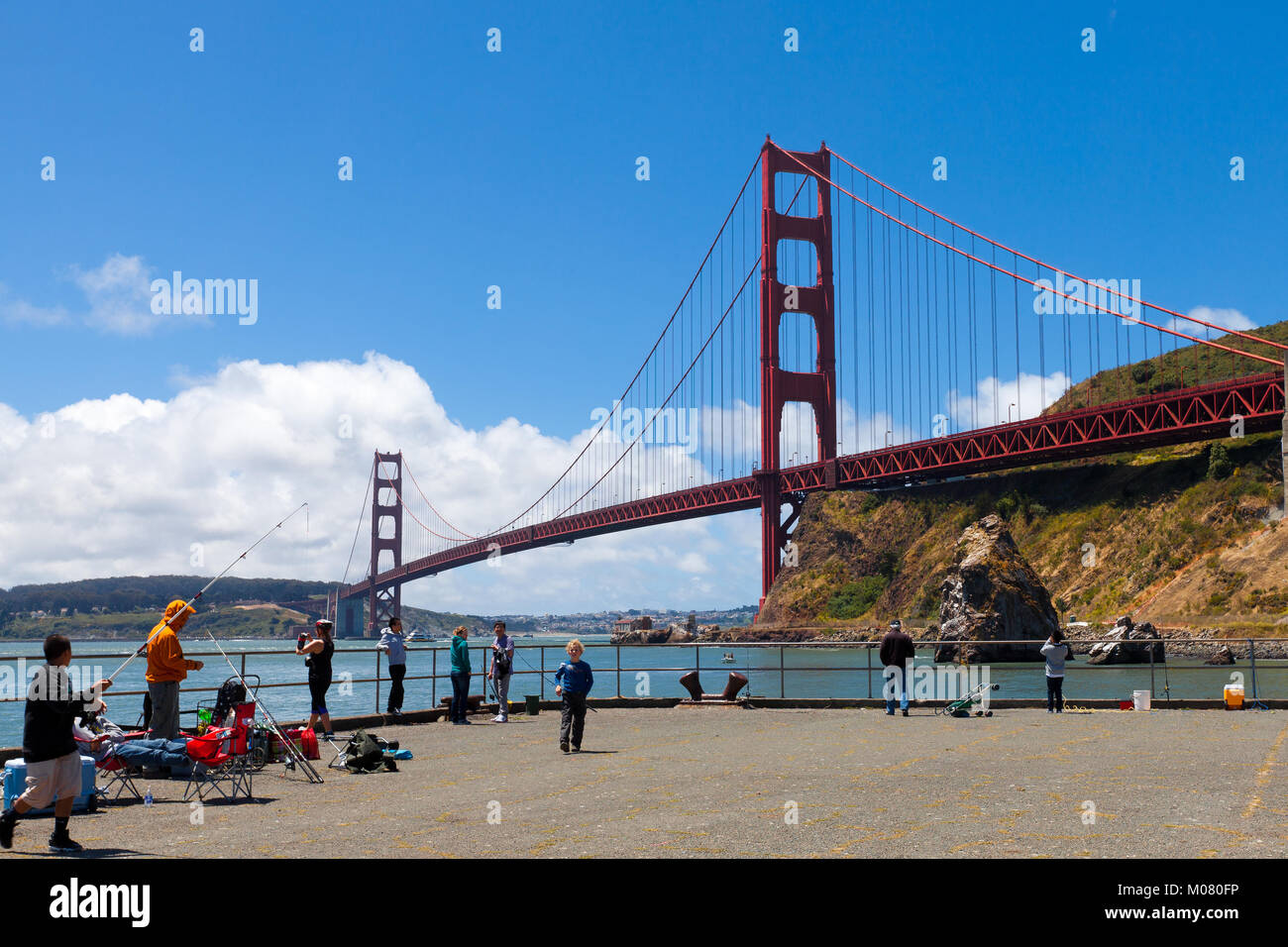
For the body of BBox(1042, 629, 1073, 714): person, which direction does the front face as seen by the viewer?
away from the camera

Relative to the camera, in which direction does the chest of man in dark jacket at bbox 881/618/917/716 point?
away from the camera

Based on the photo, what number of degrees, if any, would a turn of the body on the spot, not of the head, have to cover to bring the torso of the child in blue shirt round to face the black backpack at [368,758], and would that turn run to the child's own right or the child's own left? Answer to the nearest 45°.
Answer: approximately 45° to the child's own right

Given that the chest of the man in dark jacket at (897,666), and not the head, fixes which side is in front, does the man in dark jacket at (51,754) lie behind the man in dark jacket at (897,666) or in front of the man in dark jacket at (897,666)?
behind

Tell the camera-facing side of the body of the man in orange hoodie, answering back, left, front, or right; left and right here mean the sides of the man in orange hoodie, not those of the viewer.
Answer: right
